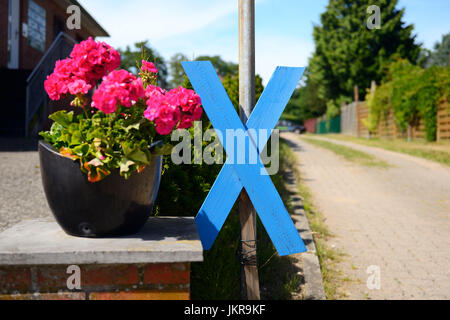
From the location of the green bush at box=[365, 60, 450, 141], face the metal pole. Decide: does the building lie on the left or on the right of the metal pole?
right

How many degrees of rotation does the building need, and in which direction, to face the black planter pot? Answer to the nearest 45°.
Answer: approximately 45° to its right

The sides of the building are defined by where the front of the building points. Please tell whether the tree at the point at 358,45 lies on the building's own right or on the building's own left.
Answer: on the building's own left

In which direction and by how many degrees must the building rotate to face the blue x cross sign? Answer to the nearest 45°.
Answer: approximately 45° to its right

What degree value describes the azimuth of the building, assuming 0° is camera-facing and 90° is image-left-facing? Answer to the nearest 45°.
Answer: approximately 315°

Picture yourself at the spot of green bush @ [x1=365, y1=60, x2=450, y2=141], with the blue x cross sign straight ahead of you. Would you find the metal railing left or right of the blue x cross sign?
right

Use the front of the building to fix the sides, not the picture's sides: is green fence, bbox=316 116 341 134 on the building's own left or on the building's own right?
on the building's own left

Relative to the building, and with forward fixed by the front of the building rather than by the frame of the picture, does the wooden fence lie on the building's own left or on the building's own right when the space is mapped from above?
on the building's own left
